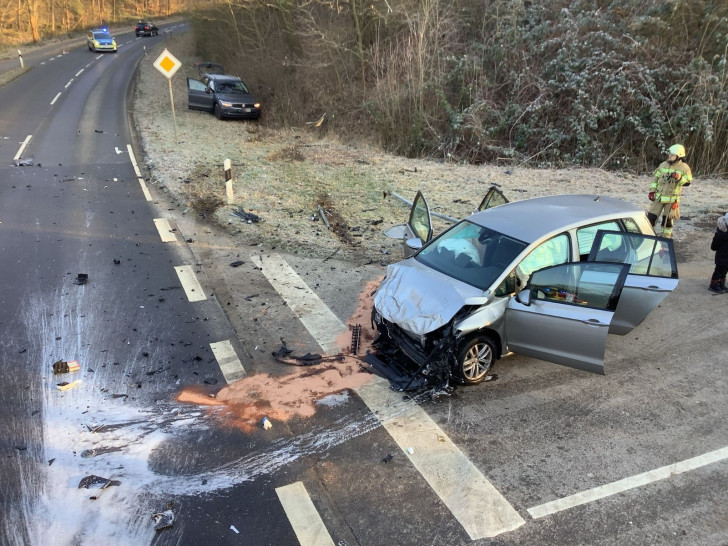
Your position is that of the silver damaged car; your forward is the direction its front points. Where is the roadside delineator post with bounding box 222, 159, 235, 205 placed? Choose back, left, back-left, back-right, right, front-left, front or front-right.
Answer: right

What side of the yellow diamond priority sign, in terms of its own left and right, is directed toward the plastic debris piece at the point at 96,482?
front

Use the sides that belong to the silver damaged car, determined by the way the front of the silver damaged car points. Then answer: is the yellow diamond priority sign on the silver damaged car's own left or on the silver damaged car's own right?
on the silver damaged car's own right

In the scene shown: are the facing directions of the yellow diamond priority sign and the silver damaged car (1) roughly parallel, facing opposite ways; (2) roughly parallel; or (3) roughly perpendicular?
roughly perpendicular

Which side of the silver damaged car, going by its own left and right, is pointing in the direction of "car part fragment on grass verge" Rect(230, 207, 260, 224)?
right

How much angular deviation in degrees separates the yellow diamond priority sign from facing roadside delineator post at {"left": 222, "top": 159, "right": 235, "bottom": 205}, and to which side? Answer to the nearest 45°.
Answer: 0° — it already faces it

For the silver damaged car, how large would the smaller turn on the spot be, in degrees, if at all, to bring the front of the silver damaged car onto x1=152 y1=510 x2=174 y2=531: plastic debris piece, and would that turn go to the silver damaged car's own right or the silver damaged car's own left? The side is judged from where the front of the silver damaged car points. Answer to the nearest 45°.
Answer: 0° — it already faces it

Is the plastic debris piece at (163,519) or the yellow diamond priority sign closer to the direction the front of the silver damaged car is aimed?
the plastic debris piece

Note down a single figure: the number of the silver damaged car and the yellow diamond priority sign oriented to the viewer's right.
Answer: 0

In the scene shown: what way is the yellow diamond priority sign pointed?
toward the camera

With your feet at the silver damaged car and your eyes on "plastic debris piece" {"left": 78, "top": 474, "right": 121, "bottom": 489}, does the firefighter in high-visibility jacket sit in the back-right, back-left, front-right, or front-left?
back-right

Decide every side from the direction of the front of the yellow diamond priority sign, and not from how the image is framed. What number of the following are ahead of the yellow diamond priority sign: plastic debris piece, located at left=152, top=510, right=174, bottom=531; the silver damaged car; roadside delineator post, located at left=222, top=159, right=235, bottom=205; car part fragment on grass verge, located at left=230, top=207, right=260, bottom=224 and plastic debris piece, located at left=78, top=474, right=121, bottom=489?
5

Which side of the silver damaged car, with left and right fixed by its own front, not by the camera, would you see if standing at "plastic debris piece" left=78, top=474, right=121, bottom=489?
front

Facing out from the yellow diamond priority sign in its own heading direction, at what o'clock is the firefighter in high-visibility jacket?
The firefighter in high-visibility jacket is roughly at 11 o'clock from the yellow diamond priority sign.
